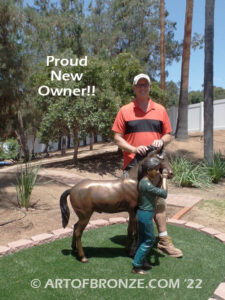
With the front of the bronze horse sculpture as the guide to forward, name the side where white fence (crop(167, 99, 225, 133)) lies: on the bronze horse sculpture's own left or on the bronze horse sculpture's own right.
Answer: on the bronze horse sculpture's own left

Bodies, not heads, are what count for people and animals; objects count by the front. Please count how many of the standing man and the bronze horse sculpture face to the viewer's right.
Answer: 1

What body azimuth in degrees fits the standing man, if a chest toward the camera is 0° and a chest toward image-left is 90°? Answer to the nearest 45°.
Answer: approximately 0°

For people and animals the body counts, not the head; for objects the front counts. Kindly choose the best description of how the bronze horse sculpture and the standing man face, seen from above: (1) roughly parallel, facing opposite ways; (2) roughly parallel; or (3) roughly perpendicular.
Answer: roughly perpendicular

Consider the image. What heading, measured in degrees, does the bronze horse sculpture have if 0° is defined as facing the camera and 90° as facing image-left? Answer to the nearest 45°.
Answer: approximately 270°
